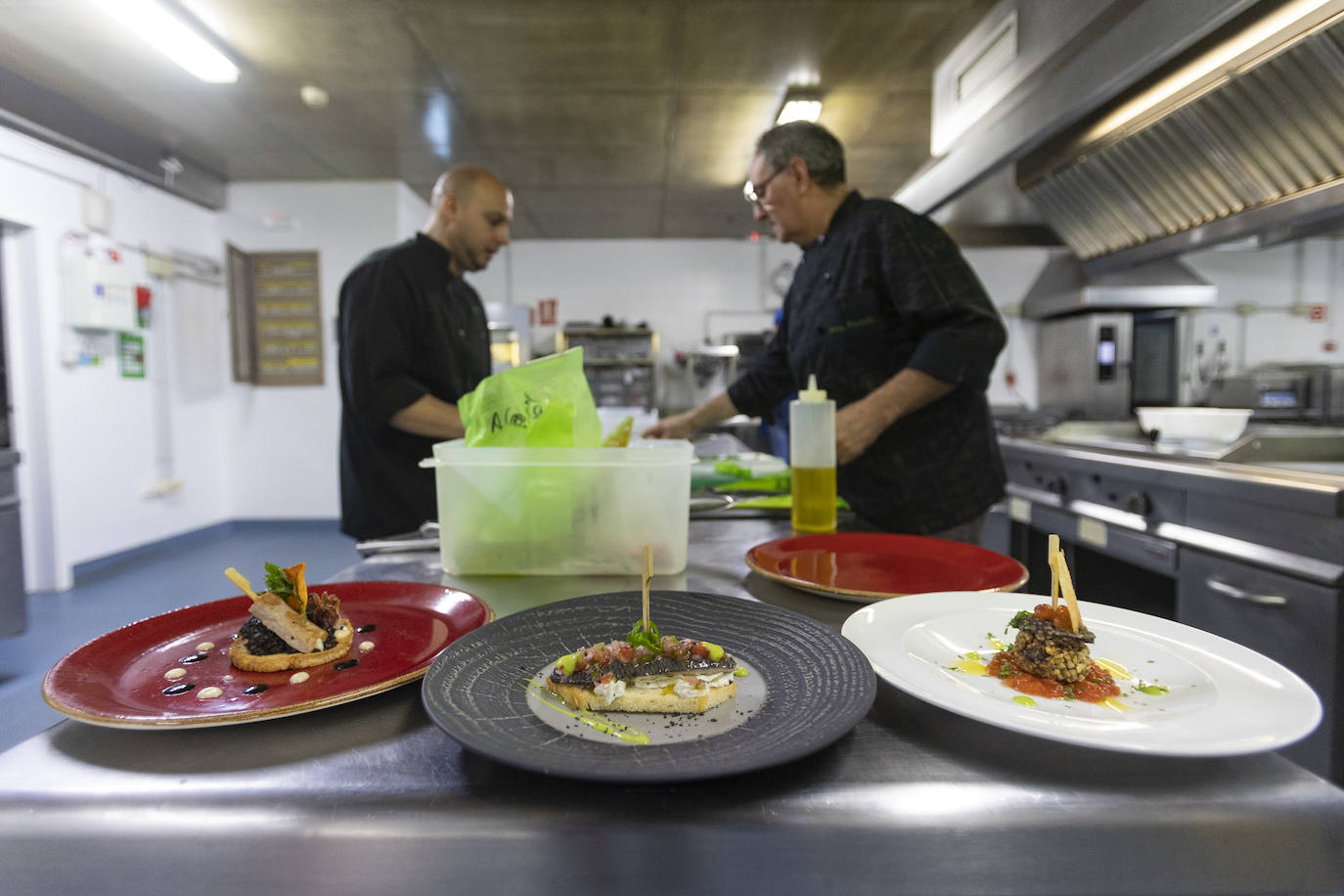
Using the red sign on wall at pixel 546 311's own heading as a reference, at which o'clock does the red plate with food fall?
The red plate with food is roughly at 12 o'clock from the red sign on wall.

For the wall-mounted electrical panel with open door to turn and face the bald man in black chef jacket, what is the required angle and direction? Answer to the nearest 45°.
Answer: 0° — it already faces them

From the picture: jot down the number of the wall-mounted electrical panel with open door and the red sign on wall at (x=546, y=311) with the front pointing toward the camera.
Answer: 2

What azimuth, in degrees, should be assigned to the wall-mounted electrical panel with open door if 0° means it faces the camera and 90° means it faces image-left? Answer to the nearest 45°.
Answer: approximately 0°

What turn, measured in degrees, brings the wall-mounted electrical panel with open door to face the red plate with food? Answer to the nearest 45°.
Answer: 0° — it already faces it

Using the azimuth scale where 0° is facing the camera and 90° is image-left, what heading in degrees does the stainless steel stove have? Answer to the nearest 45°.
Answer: approximately 45°

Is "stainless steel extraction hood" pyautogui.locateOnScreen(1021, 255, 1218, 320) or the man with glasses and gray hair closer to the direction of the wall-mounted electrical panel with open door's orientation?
the man with glasses and gray hair

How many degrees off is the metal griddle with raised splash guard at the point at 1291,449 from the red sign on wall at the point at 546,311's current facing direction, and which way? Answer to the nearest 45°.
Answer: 0° — it already faces it
